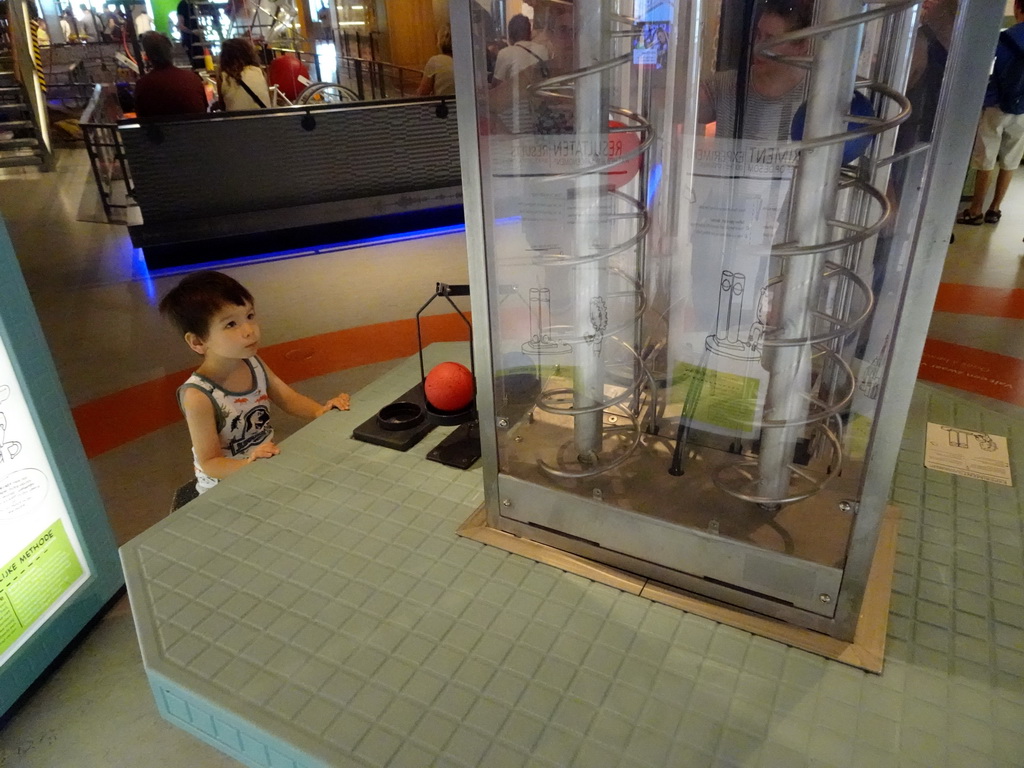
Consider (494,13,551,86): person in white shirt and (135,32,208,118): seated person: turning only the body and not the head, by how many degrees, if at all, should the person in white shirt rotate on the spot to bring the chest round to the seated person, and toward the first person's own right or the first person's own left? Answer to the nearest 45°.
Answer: approximately 45° to the first person's own left

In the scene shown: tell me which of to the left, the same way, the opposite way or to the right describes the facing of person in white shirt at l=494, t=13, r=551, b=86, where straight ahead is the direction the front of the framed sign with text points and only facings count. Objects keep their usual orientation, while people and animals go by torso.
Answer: to the left

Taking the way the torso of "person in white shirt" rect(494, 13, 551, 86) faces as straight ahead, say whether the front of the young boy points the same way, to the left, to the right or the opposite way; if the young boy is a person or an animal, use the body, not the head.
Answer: to the right

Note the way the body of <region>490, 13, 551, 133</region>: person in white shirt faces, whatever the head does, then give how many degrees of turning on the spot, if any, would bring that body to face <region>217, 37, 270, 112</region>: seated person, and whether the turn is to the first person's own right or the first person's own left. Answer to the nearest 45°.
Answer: approximately 45° to the first person's own left

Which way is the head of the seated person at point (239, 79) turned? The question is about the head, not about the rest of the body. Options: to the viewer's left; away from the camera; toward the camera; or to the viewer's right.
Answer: away from the camera

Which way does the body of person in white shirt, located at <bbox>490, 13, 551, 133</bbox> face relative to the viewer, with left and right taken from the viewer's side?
facing away from the viewer

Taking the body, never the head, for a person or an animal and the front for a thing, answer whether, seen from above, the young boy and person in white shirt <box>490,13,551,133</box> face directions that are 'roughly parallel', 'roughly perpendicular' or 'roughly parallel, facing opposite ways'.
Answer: roughly perpendicular

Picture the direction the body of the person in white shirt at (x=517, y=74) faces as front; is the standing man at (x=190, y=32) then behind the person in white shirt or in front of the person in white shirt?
in front

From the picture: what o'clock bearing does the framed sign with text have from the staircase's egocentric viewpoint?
The framed sign with text is roughly at 12 o'clock from the staircase.

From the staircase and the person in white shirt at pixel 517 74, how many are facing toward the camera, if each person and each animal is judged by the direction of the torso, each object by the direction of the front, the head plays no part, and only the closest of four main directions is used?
1

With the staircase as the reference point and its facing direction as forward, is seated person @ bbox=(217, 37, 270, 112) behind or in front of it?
in front
